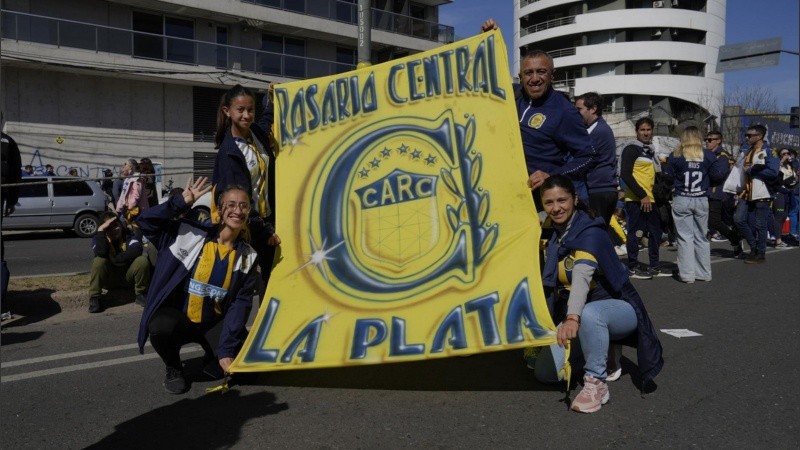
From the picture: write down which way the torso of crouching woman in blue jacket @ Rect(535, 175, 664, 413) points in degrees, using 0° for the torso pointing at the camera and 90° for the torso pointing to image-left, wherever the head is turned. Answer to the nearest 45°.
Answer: approximately 45°

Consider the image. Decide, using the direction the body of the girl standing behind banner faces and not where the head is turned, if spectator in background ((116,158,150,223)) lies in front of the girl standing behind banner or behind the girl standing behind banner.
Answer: behind

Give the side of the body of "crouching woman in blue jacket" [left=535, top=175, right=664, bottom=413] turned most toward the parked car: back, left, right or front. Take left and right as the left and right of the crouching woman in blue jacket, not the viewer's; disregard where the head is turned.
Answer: right

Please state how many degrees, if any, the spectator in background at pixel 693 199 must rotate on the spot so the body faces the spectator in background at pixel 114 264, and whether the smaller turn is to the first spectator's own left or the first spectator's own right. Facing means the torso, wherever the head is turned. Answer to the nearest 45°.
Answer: approximately 135° to the first spectator's own left

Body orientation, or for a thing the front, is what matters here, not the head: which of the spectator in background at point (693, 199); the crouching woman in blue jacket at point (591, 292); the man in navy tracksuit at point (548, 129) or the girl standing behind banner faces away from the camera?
the spectator in background

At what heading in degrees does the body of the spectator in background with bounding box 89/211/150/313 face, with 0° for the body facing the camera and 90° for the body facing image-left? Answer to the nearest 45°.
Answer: approximately 0°

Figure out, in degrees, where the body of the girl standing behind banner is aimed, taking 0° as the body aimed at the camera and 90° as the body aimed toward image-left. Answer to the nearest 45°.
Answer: approximately 315°

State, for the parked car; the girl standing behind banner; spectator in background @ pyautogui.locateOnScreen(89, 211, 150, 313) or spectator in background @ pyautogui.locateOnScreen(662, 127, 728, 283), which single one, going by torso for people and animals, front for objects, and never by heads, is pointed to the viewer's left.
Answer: the parked car

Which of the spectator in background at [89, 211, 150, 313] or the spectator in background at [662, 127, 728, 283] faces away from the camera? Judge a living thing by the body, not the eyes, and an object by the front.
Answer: the spectator in background at [662, 127, 728, 283]
